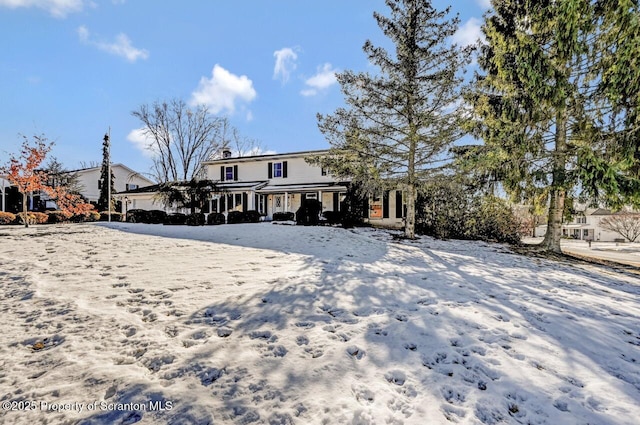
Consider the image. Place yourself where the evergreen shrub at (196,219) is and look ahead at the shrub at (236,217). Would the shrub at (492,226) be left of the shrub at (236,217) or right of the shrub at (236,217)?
right

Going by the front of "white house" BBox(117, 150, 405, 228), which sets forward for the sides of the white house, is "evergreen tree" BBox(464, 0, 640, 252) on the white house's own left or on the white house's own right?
on the white house's own left

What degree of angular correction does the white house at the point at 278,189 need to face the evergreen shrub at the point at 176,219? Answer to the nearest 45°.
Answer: approximately 45° to its right

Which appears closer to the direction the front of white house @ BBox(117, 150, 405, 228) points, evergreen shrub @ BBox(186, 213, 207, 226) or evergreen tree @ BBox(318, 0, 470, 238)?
the evergreen shrub

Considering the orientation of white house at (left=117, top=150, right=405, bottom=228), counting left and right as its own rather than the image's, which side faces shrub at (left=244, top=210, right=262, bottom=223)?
front

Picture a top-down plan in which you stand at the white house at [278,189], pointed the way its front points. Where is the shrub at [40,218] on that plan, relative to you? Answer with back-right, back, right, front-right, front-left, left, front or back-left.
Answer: front-right

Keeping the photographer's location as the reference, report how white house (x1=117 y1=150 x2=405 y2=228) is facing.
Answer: facing the viewer and to the left of the viewer

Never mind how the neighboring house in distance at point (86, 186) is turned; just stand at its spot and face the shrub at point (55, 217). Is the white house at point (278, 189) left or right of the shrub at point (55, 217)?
left

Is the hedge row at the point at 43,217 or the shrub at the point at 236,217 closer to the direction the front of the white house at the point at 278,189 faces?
the shrub

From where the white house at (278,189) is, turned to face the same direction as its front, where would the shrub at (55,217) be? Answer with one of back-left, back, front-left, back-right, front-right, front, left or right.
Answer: front-right

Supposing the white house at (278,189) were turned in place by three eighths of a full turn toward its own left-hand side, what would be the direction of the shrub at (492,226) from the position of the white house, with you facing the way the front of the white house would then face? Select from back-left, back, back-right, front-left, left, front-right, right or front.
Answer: front-right

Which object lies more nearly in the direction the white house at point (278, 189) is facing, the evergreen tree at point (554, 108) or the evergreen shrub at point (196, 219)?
the evergreen shrub

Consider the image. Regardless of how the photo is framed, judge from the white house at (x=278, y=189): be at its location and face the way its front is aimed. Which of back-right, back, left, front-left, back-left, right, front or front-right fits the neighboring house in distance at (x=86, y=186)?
right

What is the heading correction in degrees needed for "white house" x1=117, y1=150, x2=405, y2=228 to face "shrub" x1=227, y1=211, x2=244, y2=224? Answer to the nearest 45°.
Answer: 0° — it already faces it

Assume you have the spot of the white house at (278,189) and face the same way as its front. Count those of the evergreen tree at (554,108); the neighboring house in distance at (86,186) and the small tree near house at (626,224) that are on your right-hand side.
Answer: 1

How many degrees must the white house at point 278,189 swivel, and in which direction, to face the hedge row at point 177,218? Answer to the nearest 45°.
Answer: approximately 45° to its right

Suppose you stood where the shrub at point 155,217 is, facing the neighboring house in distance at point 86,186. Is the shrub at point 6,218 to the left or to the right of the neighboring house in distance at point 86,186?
left
